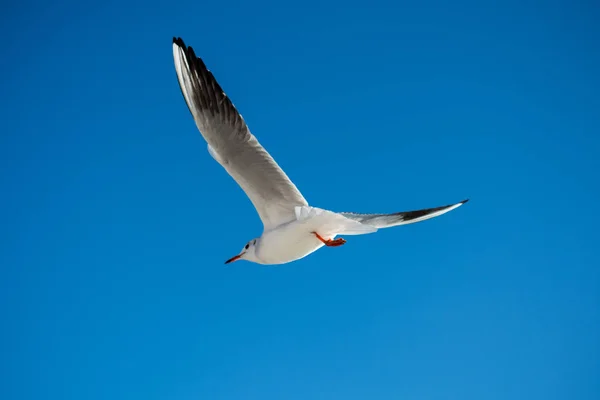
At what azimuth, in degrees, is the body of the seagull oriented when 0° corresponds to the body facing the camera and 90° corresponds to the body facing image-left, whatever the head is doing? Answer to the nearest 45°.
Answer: approximately 90°
